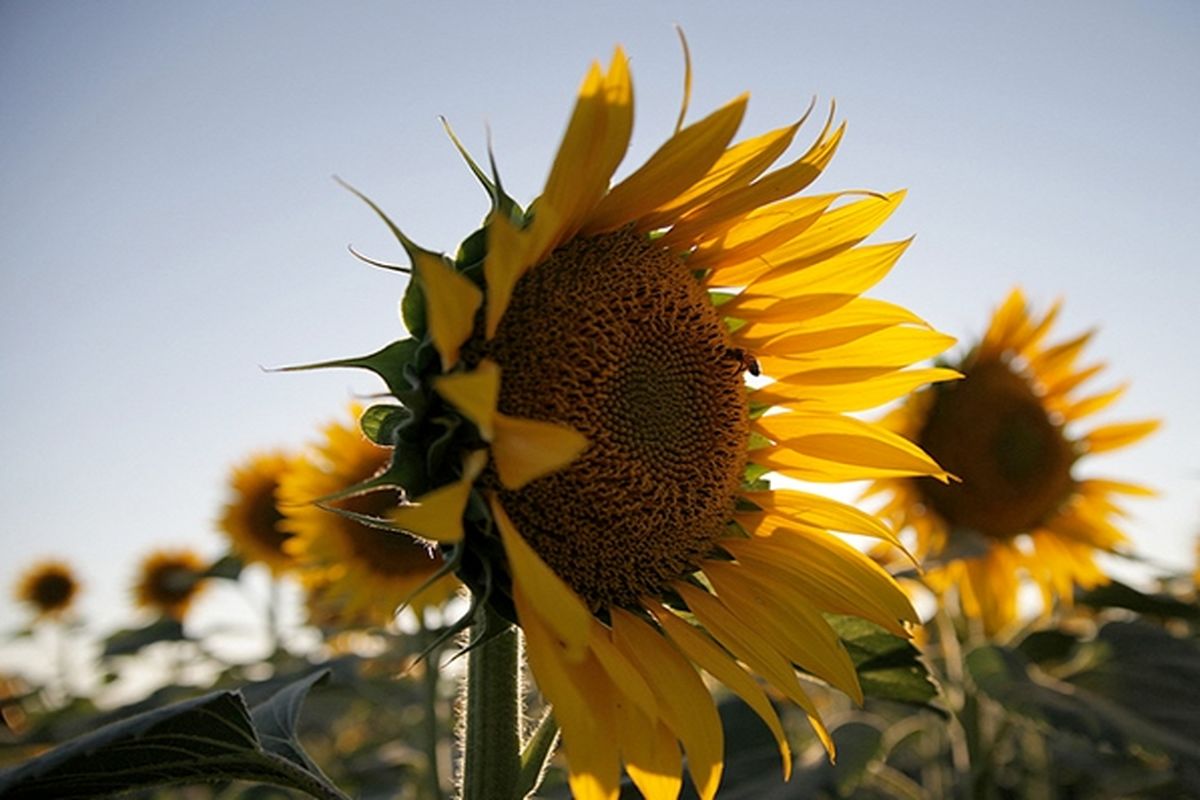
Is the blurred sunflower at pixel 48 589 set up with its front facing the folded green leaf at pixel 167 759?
yes

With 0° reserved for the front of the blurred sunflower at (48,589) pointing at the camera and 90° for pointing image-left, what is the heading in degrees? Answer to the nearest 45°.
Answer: approximately 0°

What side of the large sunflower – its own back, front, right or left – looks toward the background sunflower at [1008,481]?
left

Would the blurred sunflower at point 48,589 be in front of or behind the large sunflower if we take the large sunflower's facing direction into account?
behind

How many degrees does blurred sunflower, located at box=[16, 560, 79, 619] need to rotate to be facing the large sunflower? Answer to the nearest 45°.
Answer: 0° — it already faces it

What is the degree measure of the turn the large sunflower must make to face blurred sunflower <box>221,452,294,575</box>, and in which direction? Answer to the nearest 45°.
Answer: approximately 180°

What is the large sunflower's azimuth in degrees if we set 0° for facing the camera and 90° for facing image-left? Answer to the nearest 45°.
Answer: approximately 315°

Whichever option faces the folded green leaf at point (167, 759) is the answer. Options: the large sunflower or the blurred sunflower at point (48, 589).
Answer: the blurred sunflower
